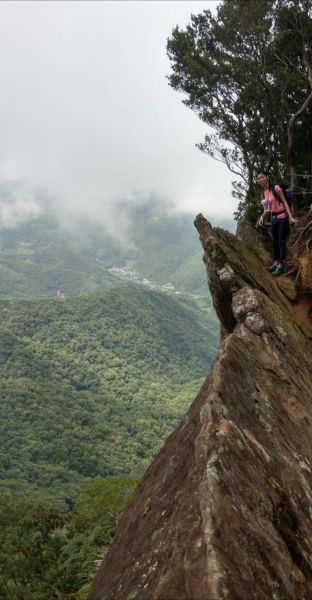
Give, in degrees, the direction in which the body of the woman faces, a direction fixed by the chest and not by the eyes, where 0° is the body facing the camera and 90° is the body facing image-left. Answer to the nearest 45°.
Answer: approximately 45°
